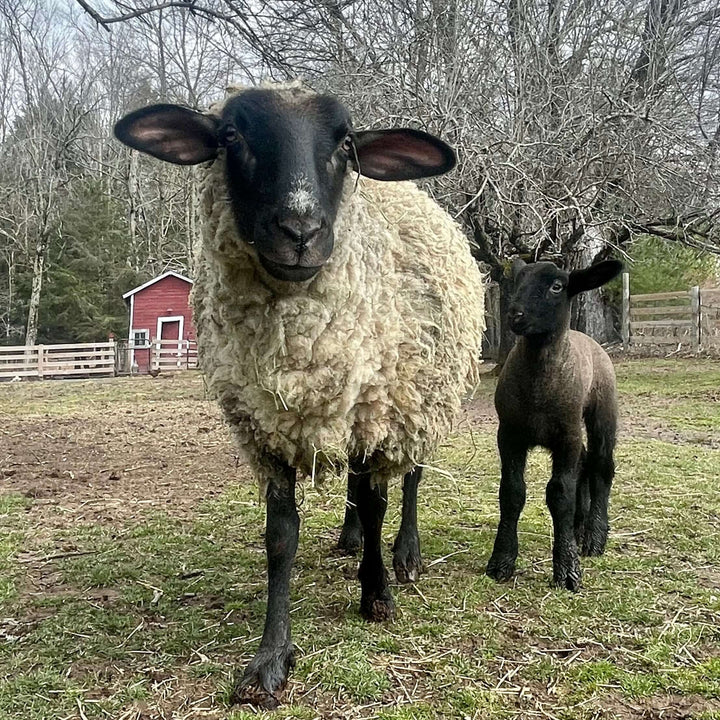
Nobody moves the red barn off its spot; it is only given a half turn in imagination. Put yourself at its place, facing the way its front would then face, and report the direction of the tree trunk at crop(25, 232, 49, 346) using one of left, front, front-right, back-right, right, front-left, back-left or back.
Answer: left

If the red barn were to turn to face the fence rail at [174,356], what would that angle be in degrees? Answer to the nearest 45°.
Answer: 0° — it already faces it

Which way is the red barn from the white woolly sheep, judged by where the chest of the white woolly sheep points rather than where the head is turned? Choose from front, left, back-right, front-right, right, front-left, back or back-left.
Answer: back

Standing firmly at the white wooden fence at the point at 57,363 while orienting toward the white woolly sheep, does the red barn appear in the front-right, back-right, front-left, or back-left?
back-left

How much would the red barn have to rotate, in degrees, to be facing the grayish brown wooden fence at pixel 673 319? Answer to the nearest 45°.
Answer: approximately 45° to its left

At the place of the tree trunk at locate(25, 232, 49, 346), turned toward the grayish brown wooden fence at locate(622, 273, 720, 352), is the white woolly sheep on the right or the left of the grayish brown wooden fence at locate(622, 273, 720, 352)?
right

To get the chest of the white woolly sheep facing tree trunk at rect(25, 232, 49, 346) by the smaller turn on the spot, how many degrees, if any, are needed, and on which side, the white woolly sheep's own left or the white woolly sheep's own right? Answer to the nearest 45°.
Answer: approximately 180°

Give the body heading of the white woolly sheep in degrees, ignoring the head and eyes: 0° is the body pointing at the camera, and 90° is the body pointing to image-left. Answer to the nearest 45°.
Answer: approximately 0°
